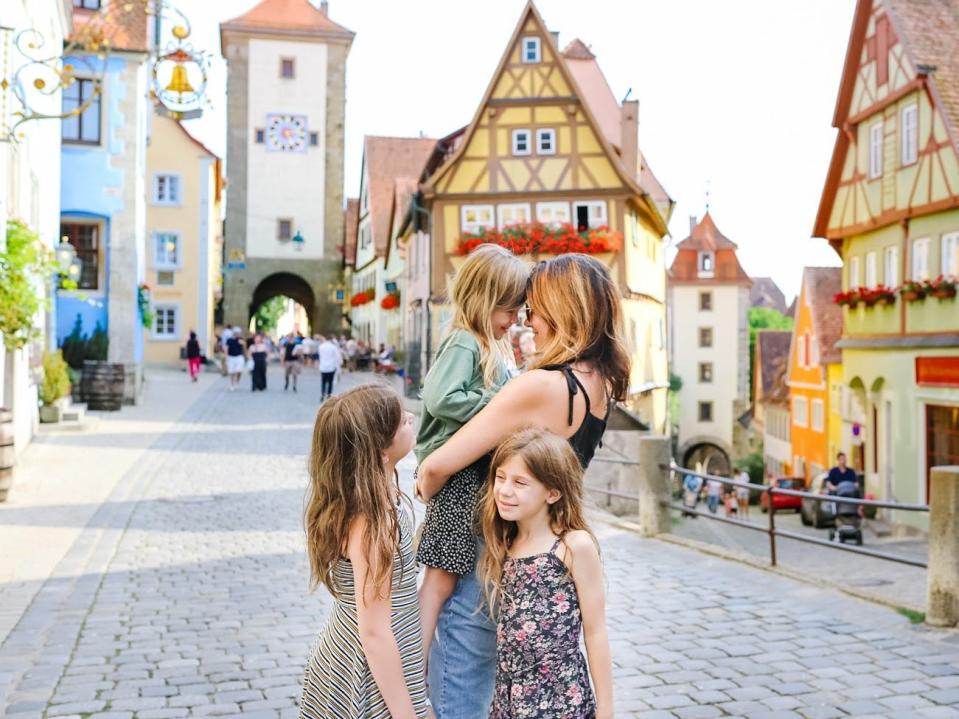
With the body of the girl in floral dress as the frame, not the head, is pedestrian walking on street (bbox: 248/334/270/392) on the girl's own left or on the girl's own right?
on the girl's own right

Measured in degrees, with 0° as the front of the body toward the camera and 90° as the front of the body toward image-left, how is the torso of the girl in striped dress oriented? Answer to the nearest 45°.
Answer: approximately 270°

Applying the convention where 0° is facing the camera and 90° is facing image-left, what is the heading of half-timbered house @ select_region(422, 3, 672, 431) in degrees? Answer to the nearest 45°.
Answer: approximately 0°

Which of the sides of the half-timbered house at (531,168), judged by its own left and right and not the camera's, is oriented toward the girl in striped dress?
front

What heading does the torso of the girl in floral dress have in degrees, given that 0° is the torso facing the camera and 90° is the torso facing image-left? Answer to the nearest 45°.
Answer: approximately 45°

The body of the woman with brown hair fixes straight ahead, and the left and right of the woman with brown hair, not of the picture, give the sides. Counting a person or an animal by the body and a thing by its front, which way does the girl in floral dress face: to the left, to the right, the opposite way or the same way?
to the left

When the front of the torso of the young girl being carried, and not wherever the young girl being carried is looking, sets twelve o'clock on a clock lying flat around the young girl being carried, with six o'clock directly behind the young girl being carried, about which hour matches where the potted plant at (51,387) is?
The potted plant is roughly at 8 o'clock from the young girl being carried.

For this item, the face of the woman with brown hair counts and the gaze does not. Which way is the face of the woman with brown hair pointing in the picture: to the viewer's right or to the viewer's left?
to the viewer's left

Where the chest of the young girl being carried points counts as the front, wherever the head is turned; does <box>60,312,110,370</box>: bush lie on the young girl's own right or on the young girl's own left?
on the young girl's own left

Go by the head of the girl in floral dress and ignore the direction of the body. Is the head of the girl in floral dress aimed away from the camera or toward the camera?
toward the camera

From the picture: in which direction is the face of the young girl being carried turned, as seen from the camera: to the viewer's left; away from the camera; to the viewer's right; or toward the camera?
to the viewer's right

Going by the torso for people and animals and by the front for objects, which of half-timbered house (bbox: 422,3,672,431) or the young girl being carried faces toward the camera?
the half-timbered house

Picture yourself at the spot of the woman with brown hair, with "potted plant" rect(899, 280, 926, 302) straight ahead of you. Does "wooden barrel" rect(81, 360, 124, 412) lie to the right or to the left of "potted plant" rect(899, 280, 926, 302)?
left

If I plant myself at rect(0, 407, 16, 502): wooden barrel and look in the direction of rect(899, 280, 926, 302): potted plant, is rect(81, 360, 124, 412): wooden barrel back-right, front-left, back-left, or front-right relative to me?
front-left

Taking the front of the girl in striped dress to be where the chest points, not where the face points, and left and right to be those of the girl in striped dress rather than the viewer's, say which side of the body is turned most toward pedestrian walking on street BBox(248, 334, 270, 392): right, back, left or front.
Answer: left

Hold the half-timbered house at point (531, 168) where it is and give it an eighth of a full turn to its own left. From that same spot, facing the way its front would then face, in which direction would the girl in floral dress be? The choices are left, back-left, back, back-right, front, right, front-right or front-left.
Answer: front-right

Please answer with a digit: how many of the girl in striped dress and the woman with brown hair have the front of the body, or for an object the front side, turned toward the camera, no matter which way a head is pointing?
0

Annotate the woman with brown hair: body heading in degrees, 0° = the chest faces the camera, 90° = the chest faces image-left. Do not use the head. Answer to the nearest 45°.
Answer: approximately 135°

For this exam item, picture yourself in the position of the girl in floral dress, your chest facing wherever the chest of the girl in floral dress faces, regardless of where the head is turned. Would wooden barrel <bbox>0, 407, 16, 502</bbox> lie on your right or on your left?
on your right

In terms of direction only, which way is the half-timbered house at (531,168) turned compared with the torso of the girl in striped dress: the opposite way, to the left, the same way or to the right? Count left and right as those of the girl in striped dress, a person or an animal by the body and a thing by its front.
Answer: to the right

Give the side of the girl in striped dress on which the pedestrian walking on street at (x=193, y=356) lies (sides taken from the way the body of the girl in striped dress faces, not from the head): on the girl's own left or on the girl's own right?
on the girl's own left
